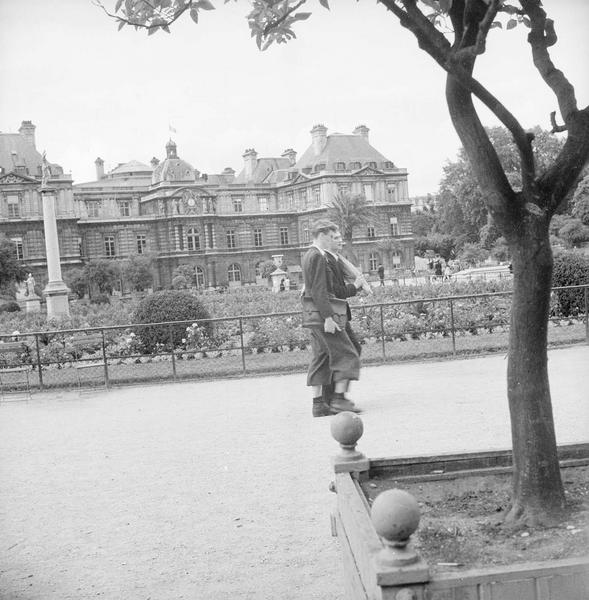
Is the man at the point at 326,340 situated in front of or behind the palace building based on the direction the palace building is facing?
in front

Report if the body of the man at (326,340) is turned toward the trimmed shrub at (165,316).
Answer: no

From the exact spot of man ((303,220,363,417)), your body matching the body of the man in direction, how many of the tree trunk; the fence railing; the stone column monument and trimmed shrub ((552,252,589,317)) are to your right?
1

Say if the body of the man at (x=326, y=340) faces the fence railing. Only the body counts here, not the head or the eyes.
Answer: no

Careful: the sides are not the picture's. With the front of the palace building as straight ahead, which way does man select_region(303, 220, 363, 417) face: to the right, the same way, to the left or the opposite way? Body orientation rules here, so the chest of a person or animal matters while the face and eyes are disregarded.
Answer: to the left

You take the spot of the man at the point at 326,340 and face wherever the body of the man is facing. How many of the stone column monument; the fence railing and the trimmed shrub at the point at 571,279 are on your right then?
0

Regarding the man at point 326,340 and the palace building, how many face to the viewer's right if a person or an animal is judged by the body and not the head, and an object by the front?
1

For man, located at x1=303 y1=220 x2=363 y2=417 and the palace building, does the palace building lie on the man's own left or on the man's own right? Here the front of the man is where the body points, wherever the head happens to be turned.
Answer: on the man's own left

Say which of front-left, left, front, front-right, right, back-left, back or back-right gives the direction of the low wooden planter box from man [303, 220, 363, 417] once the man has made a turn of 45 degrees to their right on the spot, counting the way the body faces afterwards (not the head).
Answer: front-right

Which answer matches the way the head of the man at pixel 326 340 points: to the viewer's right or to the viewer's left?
to the viewer's right

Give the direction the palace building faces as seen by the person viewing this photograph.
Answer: facing the viewer

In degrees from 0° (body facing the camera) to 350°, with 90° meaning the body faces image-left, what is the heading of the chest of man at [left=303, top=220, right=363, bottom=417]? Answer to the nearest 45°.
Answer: approximately 270°

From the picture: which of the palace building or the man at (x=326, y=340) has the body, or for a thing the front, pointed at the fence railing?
the palace building

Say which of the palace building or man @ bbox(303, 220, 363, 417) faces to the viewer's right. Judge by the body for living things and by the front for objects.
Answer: the man

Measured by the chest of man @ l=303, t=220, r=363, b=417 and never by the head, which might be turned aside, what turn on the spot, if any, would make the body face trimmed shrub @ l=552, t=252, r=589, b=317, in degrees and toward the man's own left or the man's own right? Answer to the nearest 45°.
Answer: approximately 45° to the man's own left

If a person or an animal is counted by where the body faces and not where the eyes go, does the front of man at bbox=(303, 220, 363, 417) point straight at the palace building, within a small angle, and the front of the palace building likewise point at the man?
no
